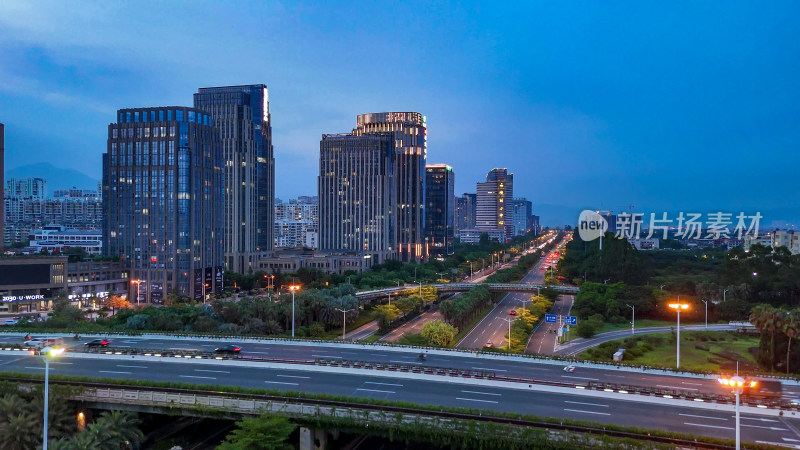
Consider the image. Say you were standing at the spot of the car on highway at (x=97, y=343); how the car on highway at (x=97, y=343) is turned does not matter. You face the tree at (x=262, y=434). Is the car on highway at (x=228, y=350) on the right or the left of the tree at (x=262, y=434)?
left

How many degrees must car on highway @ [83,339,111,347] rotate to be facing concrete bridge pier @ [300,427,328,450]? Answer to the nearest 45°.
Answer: approximately 90° to its left

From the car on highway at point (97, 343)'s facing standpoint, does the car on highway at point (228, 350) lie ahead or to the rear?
to the rear

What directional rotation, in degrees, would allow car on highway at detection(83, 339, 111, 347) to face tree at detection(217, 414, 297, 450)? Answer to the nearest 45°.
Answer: approximately 90° to its left

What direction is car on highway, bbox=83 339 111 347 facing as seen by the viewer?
to the viewer's left

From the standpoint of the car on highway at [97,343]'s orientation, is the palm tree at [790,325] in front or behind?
behind
